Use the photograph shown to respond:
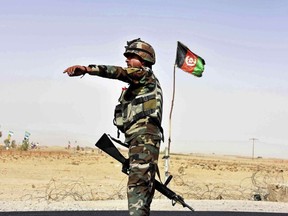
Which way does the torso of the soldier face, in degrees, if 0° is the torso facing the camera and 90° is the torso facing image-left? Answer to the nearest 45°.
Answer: approximately 90°

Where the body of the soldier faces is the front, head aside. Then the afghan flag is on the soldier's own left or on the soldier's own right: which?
on the soldier's own right

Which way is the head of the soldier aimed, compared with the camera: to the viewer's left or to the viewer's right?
to the viewer's left
